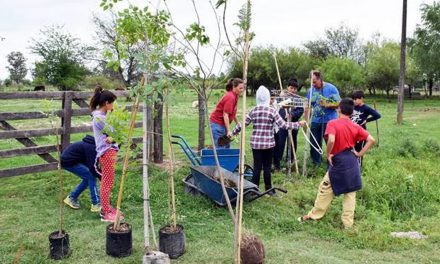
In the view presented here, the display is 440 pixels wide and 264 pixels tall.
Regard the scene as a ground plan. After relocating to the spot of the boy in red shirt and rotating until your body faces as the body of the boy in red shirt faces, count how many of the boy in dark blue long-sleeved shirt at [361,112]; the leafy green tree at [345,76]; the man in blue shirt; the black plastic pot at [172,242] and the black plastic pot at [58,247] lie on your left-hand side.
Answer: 2

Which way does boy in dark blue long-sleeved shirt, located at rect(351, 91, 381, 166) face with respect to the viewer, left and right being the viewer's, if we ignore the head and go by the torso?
facing the viewer and to the left of the viewer

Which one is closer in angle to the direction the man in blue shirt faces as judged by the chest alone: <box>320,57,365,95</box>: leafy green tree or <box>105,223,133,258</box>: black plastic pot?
the black plastic pot

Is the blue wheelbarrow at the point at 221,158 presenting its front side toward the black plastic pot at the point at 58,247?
no

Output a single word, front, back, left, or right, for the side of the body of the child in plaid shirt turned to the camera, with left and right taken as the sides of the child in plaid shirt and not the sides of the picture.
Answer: back

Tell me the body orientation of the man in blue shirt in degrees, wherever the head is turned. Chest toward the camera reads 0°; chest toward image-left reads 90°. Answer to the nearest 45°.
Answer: approximately 45°

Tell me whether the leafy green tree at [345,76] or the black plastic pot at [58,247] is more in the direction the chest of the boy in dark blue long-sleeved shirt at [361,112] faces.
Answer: the black plastic pot
